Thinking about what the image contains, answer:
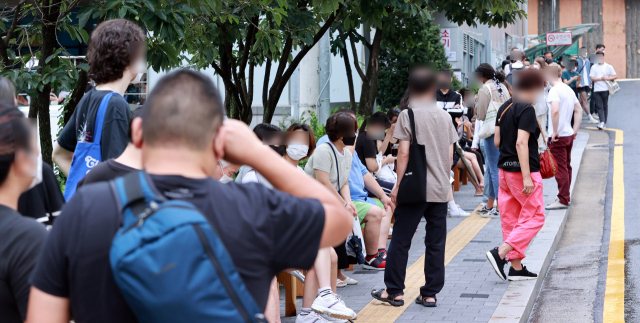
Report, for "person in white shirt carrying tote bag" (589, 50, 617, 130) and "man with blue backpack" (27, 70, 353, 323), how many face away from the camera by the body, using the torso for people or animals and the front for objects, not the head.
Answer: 1

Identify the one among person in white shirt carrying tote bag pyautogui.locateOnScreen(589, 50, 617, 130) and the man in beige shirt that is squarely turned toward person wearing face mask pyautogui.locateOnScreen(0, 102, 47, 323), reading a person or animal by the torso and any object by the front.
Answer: person in white shirt carrying tote bag pyautogui.locateOnScreen(589, 50, 617, 130)

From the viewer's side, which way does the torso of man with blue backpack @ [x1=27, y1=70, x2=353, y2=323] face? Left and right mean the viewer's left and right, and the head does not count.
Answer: facing away from the viewer

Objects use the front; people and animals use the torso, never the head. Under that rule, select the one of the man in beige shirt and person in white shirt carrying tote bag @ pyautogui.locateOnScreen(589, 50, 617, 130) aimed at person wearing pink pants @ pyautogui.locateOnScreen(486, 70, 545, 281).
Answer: person in white shirt carrying tote bag @ pyautogui.locateOnScreen(589, 50, 617, 130)

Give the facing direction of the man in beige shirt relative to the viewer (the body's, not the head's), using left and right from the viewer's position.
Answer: facing away from the viewer and to the left of the viewer

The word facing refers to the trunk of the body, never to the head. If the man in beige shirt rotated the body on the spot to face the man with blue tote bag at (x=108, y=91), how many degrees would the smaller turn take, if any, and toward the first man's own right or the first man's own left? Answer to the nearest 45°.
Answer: approximately 90° to the first man's own left

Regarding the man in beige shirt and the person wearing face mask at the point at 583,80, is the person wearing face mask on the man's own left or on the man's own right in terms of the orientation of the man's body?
on the man's own right

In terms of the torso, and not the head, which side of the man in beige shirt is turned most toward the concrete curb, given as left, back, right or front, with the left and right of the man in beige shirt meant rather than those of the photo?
right

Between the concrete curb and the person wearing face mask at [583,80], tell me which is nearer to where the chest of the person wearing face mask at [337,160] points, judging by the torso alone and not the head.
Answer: the concrete curb

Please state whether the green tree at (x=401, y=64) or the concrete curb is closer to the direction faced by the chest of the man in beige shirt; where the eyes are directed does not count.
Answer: the green tree

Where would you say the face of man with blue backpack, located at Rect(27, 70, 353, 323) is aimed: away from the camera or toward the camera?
away from the camera

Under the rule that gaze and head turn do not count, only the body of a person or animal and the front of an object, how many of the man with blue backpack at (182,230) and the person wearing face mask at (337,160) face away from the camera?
1

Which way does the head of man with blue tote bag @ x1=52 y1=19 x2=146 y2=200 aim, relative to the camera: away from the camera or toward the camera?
away from the camera

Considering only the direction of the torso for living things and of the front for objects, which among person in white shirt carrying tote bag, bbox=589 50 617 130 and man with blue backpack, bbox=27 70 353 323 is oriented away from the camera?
the man with blue backpack
